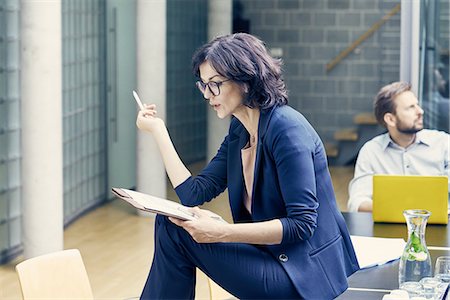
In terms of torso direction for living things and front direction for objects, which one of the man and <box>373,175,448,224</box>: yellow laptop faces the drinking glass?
the man

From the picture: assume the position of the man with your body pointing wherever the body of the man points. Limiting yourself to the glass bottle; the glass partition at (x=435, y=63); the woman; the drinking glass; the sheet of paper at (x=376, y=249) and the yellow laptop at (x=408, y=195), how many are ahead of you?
5

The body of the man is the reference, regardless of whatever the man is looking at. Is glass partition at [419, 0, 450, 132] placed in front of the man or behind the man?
behind

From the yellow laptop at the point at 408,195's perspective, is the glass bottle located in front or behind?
behind

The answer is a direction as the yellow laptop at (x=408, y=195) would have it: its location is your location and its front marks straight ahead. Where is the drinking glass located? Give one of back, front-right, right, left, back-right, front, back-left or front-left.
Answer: back

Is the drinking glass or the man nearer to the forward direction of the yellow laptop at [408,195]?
the man

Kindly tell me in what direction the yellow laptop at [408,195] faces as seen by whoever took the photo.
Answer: facing away from the viewer

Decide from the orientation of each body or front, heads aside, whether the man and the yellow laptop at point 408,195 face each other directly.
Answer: yes

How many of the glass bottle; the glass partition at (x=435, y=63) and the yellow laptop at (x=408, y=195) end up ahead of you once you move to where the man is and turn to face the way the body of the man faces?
2

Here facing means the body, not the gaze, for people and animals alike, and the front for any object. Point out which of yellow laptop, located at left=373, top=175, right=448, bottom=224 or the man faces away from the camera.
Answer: the yellow laptop

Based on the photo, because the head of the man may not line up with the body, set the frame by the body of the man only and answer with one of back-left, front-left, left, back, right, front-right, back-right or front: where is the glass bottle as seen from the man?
front

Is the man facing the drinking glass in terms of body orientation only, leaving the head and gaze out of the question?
yes

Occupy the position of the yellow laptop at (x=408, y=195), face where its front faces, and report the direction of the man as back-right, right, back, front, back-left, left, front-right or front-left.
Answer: front

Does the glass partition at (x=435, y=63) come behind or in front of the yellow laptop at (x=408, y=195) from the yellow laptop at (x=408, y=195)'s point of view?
in front

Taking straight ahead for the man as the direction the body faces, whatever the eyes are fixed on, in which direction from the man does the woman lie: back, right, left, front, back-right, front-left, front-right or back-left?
front

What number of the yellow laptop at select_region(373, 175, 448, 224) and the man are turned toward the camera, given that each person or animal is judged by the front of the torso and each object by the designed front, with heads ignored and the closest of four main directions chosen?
1

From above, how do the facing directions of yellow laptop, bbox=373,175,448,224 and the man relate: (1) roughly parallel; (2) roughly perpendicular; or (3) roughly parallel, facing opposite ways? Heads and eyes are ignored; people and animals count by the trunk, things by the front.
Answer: roughly parallel, facing opposite ways

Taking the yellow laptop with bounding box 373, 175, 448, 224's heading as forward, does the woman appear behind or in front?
behind

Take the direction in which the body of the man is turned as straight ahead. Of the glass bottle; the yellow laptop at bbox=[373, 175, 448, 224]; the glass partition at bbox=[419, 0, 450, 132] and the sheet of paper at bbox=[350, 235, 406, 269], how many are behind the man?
1

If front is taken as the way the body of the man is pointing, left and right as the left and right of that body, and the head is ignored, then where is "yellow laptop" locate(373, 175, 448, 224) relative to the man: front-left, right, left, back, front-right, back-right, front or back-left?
front

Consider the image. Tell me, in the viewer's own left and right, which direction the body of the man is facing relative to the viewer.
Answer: facing the viewer
